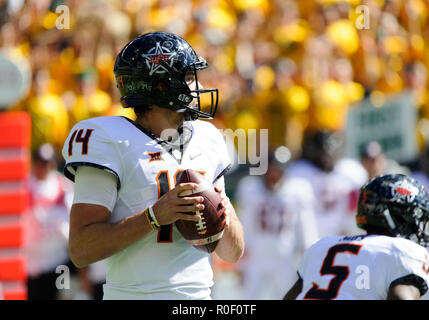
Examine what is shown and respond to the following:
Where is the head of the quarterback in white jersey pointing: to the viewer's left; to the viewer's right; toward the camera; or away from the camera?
to the viewer's right

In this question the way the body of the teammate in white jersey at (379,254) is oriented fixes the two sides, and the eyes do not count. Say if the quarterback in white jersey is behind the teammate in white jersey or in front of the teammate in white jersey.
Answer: behind

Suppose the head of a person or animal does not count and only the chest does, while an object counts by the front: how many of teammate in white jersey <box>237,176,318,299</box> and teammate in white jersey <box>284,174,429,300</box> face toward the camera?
1

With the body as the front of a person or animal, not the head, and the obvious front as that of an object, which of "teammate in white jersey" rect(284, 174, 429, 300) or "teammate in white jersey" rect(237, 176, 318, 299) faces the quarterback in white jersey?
"teammate in white jersey" rect(237, 176, 318, 299)

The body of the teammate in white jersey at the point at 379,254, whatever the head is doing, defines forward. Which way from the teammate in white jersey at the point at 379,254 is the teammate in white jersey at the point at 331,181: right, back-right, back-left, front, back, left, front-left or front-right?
front-left

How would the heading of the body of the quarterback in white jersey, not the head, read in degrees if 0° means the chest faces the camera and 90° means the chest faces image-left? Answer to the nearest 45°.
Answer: approximately 315°

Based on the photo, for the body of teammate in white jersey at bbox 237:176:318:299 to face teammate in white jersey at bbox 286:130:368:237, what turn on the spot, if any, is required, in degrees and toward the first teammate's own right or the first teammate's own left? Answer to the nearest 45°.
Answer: approximately 135° to the first teammate's own left

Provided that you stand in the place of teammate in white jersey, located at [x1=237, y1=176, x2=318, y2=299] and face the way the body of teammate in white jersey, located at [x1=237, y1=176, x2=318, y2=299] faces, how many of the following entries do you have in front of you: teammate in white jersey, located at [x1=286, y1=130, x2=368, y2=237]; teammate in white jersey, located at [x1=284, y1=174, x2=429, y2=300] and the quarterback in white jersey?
2

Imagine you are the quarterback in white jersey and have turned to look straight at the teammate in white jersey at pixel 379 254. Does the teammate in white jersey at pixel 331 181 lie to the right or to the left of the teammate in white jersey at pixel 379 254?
left

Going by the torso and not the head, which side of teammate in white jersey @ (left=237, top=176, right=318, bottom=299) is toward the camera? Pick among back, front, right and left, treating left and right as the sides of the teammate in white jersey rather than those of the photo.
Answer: front

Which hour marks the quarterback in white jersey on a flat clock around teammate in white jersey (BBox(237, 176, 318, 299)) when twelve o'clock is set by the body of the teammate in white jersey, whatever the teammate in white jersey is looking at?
The quarterback in white jersey is roughly at 12 o'clock from the teammate in white jersey.

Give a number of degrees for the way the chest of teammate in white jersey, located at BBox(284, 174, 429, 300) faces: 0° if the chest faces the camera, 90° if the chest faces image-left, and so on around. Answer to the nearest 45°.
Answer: approximately 225°
